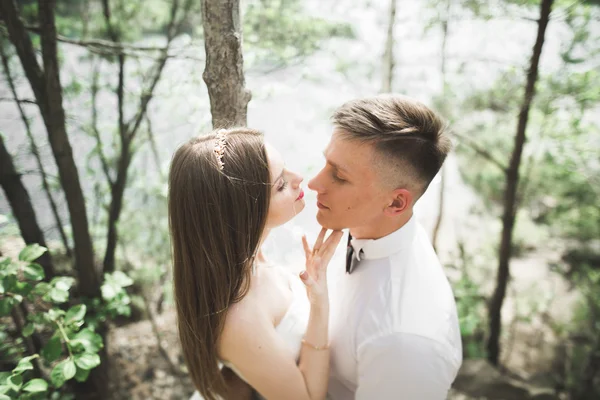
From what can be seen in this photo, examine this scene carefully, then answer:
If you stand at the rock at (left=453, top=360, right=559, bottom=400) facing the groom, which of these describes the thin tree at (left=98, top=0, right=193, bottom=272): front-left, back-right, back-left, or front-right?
front-right

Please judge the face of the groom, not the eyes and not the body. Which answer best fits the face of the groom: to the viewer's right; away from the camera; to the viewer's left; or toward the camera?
to the viewer's left

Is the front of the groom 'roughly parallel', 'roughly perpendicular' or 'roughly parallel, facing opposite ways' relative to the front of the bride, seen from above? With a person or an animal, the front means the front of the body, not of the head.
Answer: roughly parallel, facing opposite ways

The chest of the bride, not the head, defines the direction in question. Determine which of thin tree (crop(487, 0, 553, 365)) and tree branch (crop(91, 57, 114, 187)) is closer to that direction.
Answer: the thin tree

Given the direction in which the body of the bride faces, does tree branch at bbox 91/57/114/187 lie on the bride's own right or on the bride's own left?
on the bride's own left

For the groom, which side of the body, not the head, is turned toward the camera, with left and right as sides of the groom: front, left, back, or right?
left

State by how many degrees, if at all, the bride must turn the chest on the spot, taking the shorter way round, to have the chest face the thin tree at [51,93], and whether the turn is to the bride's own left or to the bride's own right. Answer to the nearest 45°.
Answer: approximately 135° to the bride's own left

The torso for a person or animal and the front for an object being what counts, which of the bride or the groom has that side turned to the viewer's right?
the bride

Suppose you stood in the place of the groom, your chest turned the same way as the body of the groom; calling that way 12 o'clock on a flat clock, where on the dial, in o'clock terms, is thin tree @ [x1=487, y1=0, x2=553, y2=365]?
The thin tree is roughly at 4 o'clock from the groom.

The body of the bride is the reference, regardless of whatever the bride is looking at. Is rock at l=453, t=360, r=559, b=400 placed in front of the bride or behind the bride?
in front

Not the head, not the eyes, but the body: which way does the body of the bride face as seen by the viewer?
to the viewer's right

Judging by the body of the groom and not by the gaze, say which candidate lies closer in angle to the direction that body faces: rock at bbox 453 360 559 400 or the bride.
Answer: the bride

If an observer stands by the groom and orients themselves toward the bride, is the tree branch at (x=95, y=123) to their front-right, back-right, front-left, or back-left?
front-right

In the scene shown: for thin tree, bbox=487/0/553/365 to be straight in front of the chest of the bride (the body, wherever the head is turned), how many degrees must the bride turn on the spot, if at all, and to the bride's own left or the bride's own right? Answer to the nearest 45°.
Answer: approximately 45° to the bride's own left
